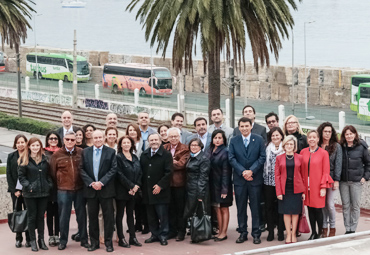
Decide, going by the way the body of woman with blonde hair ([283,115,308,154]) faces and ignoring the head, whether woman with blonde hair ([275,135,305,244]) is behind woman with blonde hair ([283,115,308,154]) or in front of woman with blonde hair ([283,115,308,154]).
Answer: in front

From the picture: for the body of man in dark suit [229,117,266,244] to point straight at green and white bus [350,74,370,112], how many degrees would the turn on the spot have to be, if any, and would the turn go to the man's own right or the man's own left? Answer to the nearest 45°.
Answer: approximately 180°

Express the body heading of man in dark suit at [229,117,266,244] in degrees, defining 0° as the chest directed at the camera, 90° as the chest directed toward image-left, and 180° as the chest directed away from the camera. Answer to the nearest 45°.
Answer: approximately 0°

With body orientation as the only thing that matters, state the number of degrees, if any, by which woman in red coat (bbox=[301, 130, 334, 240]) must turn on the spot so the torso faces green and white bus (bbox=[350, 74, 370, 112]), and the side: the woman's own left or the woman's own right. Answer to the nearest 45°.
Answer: approximately 135° to the woman's own right

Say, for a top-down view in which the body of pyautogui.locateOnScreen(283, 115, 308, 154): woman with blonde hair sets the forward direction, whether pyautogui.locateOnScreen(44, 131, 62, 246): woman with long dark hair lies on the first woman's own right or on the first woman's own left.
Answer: on the first woman's own right

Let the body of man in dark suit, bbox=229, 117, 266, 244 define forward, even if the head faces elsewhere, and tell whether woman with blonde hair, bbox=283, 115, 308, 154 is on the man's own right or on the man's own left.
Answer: on the man's own left

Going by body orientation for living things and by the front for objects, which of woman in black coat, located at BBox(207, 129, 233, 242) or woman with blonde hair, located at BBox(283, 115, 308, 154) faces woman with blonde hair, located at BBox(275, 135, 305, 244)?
woman with blonde hair, located at BBox(283, 115, 308, 154)

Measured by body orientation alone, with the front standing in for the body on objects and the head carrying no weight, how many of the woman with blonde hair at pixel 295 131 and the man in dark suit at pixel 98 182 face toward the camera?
2

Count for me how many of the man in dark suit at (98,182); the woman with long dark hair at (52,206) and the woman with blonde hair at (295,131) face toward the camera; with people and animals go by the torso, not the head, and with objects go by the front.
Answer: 3

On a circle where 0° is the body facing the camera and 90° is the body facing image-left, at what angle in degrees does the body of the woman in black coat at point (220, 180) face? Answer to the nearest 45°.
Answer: approximately 45°

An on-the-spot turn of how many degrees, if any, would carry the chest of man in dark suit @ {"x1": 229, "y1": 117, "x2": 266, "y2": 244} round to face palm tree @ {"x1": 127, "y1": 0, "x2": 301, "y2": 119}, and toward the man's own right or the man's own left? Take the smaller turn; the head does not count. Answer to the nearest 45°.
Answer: approximately 180°

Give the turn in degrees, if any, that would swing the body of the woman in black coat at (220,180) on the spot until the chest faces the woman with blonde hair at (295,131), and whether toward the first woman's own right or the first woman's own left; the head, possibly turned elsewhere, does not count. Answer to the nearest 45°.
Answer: approximately 135° to the first woman's own left
